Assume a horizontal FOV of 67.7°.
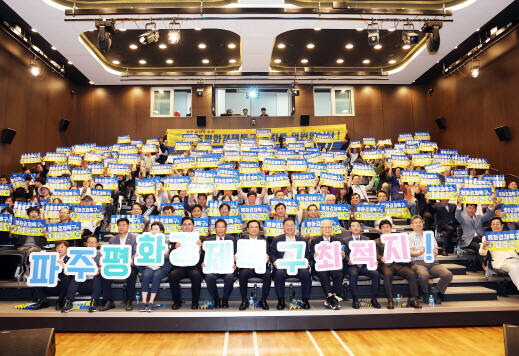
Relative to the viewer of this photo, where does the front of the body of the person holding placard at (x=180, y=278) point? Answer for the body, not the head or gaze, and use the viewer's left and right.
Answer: facing the viewer

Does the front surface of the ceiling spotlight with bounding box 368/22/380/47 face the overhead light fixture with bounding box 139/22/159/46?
no

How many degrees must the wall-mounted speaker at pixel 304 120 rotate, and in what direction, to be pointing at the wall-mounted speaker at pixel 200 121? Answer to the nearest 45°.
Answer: approximately 90° to its right

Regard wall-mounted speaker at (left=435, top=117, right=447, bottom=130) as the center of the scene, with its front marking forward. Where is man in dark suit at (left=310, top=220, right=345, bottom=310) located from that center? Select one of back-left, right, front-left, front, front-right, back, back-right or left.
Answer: front-left

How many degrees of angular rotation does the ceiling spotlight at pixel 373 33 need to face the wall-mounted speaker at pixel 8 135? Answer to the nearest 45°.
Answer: approximately 90° to its right

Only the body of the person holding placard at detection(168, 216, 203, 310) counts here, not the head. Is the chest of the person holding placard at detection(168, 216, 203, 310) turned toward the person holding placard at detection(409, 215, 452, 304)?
no

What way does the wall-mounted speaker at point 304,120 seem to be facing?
toward the camera

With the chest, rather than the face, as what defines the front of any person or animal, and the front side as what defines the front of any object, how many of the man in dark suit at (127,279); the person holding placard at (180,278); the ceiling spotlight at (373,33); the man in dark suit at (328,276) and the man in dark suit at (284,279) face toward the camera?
5

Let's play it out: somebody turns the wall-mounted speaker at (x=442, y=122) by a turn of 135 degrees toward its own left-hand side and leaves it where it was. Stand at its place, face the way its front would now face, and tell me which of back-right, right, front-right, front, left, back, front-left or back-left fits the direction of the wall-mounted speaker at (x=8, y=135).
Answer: back-right

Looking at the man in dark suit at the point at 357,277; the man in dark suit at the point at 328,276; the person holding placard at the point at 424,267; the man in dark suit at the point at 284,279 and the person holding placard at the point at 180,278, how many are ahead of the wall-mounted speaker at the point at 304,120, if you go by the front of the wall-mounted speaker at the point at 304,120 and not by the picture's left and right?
5

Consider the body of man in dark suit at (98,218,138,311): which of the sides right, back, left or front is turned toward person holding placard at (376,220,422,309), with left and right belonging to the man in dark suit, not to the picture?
left

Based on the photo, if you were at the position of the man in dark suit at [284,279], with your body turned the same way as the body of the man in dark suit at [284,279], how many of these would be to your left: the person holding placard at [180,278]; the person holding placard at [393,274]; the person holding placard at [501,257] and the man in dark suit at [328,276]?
3

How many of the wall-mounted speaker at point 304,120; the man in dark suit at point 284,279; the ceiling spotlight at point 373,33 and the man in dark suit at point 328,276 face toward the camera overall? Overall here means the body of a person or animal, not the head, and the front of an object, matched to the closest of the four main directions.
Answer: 4

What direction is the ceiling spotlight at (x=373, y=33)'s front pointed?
toward the camera

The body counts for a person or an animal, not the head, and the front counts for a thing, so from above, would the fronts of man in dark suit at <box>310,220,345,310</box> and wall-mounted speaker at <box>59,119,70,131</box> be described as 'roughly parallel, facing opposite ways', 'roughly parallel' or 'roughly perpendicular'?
roughly perpendicular

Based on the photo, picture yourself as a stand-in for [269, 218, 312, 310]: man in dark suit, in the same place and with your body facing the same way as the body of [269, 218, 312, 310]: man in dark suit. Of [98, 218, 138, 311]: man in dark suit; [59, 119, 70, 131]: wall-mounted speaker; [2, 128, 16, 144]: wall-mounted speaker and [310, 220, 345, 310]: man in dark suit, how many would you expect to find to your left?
1

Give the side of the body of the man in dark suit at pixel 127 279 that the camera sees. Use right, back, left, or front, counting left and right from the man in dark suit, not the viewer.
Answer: front

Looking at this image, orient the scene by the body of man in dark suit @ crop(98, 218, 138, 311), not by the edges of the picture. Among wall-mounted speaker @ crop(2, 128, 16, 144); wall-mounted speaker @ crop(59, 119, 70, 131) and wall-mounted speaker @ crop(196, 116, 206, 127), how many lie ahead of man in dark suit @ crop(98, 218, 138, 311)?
0

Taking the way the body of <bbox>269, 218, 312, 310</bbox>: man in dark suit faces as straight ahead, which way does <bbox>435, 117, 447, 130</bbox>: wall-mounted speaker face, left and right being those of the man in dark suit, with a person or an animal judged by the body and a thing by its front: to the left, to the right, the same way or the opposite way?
to the right

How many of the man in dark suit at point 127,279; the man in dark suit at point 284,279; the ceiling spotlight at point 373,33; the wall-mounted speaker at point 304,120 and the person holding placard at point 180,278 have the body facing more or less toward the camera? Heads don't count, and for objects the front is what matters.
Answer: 5

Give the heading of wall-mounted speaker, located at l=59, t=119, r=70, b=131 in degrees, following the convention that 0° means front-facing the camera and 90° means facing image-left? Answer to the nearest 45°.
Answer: approximately 315°
